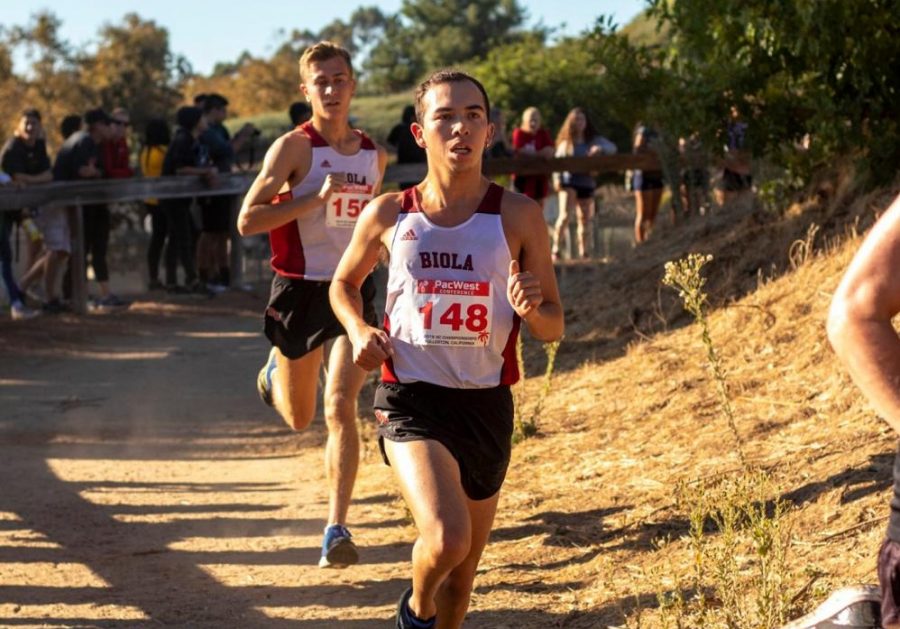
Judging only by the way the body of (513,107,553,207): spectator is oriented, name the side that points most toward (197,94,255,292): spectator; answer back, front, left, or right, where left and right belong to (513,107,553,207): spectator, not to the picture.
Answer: right

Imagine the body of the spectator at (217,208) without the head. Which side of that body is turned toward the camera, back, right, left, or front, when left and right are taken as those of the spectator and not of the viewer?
right

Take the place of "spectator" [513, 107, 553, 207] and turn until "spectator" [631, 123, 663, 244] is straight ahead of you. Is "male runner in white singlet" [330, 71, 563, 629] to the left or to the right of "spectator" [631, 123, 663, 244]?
right

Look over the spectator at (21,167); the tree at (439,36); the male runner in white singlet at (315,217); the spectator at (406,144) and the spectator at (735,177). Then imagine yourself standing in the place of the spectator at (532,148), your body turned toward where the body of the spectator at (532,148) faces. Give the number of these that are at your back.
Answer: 1

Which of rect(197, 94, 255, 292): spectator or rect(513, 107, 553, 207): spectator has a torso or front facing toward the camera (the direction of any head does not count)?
rect(513, 107, 553, 207): spectator

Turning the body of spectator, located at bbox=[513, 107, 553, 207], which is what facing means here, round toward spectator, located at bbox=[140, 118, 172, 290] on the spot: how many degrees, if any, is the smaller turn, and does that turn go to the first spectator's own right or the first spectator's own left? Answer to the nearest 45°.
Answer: approximately 90° to the first spectator's own right

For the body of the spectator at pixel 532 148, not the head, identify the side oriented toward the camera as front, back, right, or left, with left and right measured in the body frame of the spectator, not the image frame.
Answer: front

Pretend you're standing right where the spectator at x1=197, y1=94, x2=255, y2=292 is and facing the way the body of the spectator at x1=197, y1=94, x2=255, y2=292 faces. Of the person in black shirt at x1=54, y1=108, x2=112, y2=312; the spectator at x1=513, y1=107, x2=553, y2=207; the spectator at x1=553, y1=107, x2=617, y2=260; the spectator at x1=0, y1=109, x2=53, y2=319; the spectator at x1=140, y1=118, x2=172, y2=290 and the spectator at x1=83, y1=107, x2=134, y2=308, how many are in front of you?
2

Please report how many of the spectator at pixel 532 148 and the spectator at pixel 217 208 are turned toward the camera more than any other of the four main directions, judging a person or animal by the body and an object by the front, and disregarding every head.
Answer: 1

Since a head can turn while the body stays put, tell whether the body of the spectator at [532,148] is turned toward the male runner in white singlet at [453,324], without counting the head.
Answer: yes

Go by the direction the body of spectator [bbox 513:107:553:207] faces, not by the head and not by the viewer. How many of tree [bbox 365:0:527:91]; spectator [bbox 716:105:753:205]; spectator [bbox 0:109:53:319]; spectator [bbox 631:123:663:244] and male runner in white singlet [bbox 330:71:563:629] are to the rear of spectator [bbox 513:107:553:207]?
1

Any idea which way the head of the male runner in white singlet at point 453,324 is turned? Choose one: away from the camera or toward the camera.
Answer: toward the camera

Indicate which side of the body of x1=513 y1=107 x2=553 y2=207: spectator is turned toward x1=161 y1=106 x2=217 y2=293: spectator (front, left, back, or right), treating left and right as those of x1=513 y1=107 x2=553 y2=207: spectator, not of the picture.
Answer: right
